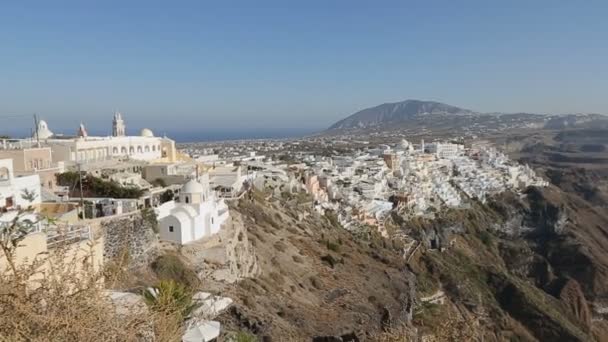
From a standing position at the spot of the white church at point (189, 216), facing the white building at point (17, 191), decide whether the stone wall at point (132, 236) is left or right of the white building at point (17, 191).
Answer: left

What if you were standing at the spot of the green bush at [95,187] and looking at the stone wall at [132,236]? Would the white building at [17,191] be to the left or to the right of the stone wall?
right
